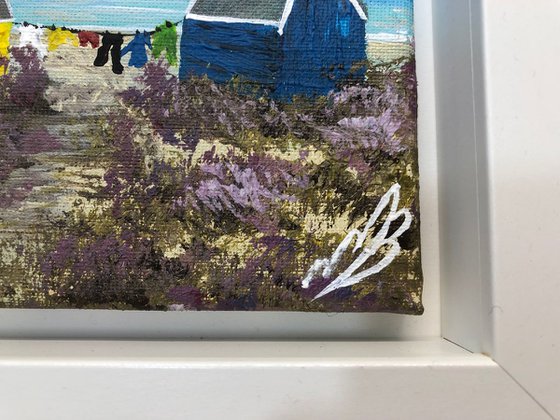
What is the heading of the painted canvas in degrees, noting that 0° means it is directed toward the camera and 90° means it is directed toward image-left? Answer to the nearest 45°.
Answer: approximately 0°

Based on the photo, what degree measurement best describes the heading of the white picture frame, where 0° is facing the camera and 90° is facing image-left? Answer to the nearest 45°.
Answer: approximately 0°
